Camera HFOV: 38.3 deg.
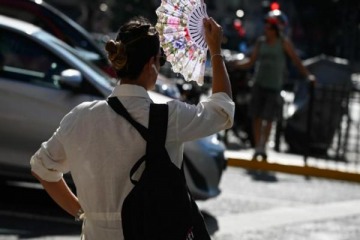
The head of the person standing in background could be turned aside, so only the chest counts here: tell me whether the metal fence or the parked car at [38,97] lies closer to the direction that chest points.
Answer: the parked car

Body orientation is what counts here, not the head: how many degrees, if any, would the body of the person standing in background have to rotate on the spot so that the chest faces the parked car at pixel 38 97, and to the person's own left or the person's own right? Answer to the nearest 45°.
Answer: approximately 45° to the person's own right

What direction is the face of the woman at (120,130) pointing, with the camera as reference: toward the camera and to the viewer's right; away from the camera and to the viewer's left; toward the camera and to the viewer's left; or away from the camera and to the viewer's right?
away from the camera and to the viewer's right

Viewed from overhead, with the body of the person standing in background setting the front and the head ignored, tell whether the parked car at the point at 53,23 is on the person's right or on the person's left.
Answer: on the person's right

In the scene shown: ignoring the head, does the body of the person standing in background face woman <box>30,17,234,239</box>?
yes

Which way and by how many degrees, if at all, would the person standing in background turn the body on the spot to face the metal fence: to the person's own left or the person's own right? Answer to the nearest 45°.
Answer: approximately 135° to the person's own left

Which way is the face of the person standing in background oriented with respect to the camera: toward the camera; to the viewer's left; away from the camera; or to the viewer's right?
toward the camera

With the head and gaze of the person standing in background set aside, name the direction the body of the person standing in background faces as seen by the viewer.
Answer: toward the camera

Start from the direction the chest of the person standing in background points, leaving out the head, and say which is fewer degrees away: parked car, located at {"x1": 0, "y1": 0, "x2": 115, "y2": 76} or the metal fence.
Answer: the parked car
